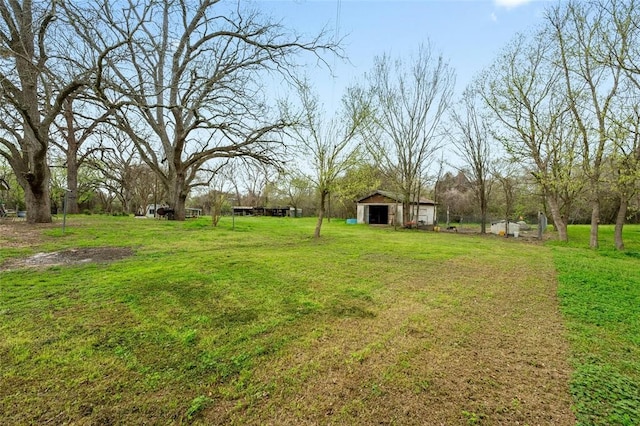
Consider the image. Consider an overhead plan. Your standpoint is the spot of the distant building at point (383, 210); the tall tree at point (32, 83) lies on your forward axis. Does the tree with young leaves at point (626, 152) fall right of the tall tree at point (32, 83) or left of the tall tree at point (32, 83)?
left

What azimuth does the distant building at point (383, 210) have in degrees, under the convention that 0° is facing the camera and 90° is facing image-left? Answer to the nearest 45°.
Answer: approximately 0°

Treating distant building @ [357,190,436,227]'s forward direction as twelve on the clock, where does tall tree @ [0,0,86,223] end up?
The tall tree is roughly at 1 o'clock from the distant building.

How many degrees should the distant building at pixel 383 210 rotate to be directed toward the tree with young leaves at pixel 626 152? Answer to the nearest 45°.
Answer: approximately 45° to its left

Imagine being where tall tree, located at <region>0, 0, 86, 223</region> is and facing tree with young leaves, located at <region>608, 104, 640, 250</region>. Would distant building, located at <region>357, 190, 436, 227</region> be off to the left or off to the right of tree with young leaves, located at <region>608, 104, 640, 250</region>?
left
